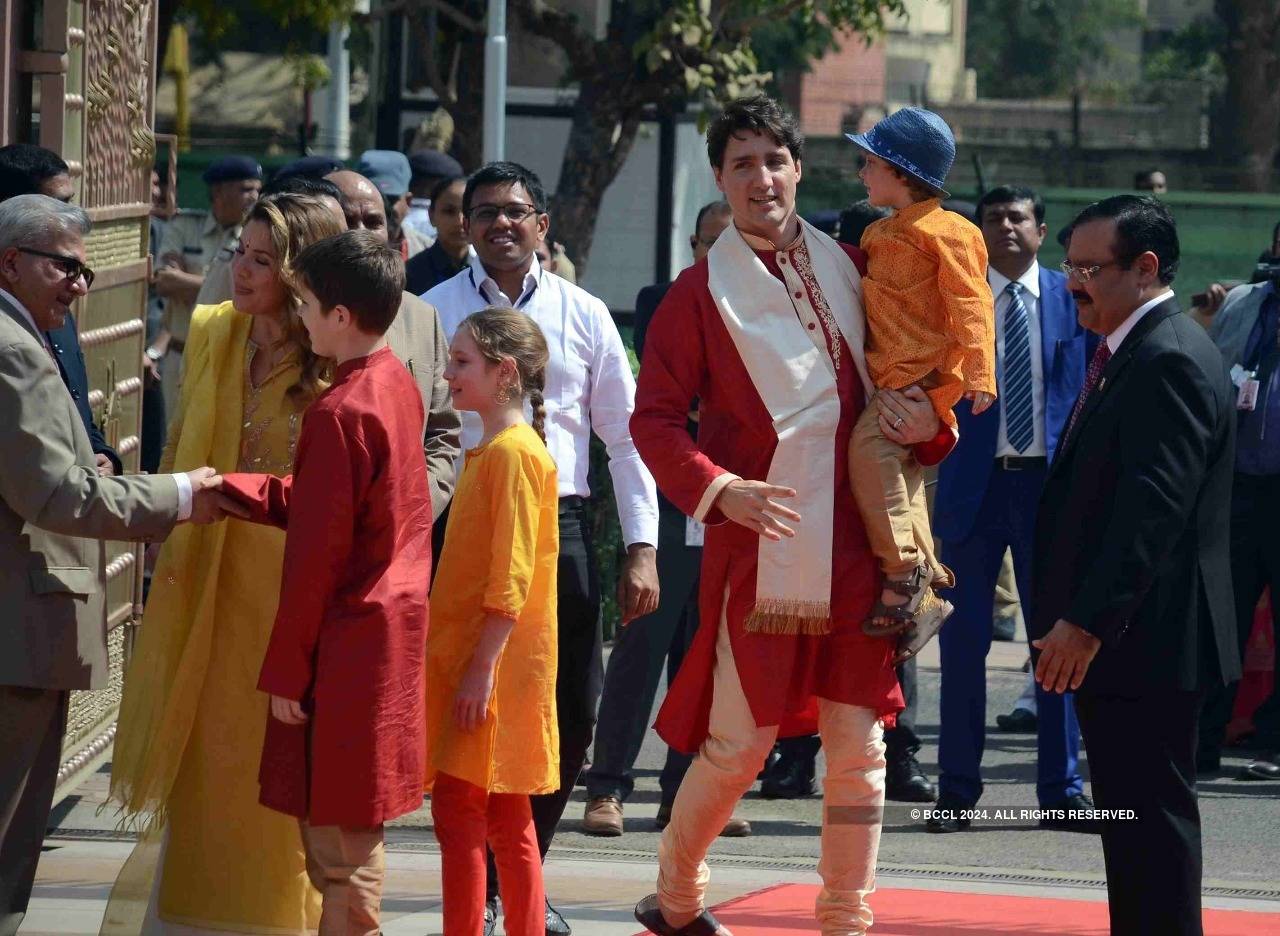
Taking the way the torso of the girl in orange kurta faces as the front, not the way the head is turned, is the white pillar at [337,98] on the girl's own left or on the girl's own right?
on the girl's own right

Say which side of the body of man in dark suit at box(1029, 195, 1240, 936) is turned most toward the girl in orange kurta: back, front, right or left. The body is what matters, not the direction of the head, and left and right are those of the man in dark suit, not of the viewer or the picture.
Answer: front

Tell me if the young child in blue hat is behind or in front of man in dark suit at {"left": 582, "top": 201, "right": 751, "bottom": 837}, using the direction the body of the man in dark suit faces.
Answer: in front

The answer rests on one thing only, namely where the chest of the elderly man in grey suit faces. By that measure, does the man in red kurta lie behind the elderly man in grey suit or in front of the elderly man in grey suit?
in front

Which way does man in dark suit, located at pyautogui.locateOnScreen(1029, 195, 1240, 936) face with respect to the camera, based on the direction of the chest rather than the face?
to the viewer's left

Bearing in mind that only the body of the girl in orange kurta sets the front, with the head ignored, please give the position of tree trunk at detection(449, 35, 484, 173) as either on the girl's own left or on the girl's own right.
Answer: on the girl's own right

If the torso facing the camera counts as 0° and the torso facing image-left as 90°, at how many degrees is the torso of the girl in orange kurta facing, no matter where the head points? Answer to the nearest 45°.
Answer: approximately 90°

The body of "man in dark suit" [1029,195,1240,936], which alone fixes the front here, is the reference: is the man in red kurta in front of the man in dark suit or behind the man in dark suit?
in front

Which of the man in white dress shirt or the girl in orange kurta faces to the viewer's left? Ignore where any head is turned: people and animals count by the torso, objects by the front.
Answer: the girl in orange kurta

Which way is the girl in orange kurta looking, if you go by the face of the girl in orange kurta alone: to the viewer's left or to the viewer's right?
to the viewer's left

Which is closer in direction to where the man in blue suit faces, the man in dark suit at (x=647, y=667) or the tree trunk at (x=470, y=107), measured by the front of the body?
the man in dark suit

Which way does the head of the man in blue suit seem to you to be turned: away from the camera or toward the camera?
toward the camera

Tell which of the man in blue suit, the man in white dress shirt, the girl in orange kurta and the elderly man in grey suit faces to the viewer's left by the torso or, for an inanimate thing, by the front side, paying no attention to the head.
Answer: the girl in orange kurta

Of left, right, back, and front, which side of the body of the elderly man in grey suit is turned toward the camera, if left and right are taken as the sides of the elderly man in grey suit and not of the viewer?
right

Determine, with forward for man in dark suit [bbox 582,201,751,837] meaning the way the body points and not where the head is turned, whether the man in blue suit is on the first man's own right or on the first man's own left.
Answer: on the first man's own left

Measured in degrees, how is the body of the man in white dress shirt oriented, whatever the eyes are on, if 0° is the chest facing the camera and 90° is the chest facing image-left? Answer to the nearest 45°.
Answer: approximately 0°
